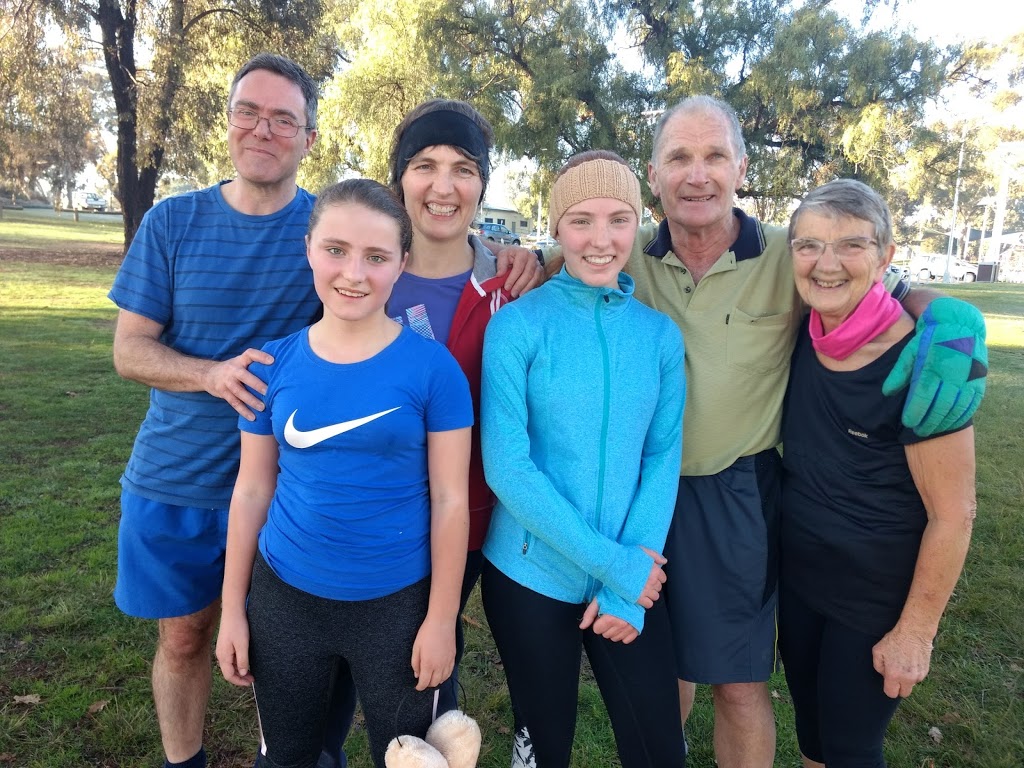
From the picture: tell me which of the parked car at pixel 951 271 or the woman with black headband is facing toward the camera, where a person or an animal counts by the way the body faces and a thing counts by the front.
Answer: the woman with black headband

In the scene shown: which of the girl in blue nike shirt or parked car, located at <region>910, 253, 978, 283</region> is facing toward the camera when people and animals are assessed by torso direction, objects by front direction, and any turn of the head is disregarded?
the girl in blue nike shirt

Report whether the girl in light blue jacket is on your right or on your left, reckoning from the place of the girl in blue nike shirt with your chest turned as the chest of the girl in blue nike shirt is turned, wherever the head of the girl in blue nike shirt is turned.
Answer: on your left

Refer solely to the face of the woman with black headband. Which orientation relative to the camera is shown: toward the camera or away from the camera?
toward the camera

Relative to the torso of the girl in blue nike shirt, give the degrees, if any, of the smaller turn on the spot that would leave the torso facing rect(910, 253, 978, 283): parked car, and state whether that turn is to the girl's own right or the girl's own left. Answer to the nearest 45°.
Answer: approximately 135° to the girl's own left

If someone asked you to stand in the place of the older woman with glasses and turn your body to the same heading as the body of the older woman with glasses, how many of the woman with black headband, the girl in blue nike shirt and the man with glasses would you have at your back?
0

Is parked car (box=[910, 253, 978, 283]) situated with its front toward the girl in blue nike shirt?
no

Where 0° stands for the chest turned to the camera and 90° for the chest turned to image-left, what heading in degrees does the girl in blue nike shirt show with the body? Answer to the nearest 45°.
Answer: approximately 0°

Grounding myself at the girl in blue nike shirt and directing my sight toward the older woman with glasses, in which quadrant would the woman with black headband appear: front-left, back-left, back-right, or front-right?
front-left

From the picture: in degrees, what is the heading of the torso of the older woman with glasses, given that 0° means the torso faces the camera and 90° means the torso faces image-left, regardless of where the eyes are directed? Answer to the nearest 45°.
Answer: approximately 45°

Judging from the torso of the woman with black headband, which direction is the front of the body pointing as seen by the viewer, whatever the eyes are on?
toward the camera

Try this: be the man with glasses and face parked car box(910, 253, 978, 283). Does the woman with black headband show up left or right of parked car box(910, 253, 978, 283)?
right

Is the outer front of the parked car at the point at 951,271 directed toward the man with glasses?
no

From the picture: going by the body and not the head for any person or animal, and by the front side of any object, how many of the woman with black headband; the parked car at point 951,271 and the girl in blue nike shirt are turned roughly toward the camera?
2

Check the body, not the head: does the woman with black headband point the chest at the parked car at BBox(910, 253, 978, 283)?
no

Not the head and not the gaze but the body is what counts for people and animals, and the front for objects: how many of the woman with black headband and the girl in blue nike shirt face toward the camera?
2
